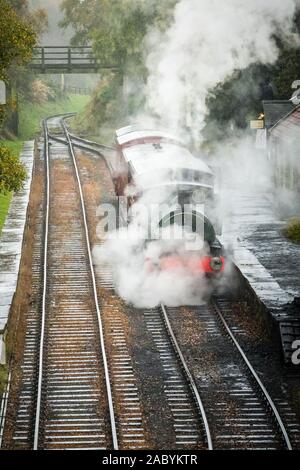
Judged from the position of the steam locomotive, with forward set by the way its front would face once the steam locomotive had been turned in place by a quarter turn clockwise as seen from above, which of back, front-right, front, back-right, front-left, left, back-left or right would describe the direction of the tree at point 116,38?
right

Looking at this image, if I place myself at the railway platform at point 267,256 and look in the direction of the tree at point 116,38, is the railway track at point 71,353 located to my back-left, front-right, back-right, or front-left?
back-left

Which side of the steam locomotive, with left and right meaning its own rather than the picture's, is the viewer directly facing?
front
